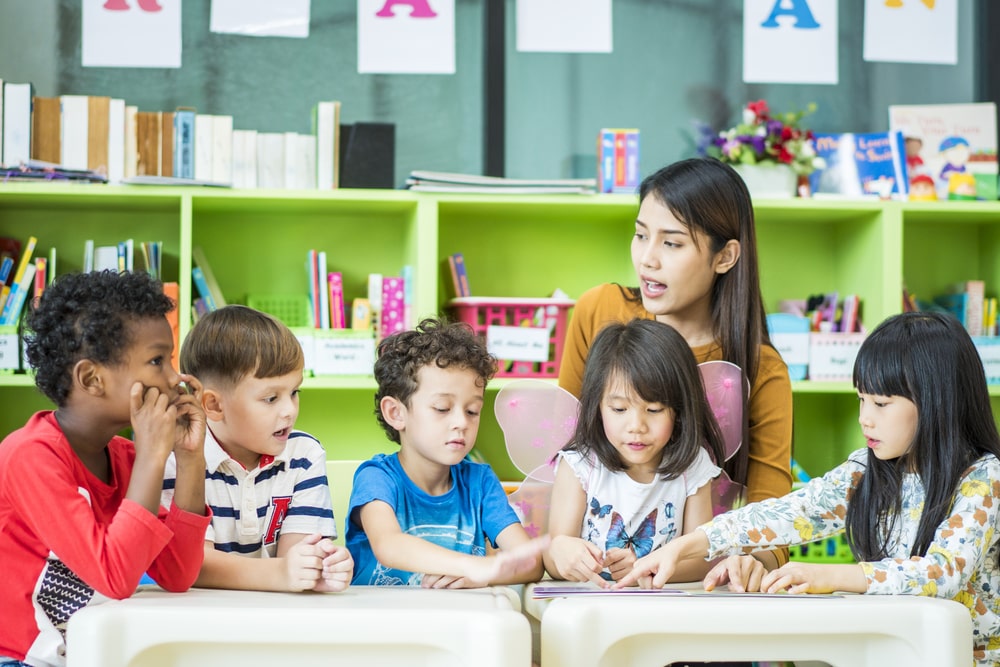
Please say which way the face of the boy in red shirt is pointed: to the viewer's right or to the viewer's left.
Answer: to the viewer's right

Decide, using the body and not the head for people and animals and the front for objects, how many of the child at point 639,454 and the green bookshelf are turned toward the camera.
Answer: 2

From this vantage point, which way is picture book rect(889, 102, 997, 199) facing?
toward the camera

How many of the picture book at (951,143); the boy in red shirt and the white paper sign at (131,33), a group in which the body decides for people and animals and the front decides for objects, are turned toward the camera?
2

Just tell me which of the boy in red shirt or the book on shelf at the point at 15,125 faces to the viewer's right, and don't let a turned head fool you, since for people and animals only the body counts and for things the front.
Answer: the boy in red shirt

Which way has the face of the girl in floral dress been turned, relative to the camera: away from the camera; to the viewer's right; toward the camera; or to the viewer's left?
to the viewer's left

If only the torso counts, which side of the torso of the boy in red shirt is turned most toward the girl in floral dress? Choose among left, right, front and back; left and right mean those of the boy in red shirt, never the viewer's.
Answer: front

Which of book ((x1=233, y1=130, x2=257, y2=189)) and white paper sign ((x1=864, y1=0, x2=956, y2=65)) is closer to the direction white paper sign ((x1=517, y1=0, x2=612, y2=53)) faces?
the book

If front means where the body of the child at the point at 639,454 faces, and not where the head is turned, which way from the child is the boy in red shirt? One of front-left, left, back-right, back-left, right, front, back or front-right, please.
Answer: front-right

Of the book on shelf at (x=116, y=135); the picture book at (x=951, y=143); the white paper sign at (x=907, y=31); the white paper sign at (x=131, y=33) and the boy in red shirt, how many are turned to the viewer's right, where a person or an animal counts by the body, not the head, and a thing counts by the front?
1
